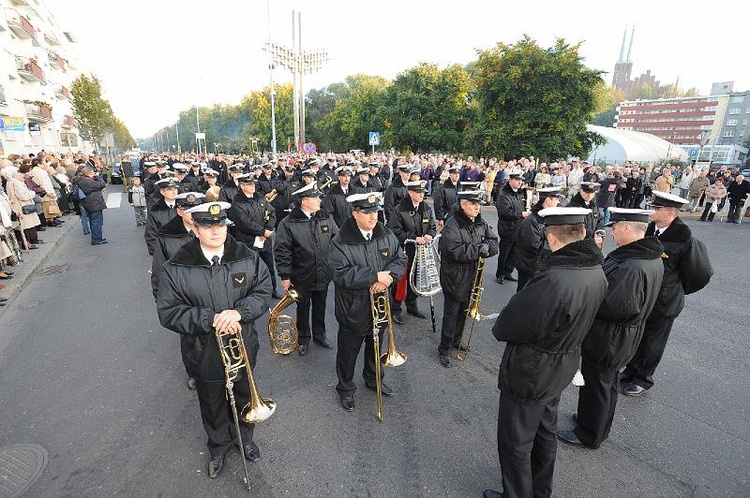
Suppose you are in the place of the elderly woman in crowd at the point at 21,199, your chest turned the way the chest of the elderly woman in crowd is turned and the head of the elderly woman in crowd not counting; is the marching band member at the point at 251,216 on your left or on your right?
on your right

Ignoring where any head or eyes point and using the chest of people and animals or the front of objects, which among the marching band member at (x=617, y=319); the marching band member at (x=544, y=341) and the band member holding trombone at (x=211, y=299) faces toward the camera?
the band member holding trombone

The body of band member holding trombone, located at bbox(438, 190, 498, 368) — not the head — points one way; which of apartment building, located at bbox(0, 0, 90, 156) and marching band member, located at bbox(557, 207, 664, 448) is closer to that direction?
the marching band member

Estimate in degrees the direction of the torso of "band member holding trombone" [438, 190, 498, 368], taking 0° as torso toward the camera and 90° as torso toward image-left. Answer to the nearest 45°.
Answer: approximately 315°

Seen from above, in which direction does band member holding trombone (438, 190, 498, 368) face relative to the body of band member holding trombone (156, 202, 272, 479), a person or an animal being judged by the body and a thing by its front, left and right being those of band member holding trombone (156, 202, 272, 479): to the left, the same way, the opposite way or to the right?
the same way

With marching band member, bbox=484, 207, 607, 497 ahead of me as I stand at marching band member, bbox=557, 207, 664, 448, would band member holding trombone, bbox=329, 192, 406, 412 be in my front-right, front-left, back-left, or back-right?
front-right

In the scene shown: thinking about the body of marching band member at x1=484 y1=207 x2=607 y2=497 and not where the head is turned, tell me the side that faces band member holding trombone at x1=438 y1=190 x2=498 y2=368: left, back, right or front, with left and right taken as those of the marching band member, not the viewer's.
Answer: front

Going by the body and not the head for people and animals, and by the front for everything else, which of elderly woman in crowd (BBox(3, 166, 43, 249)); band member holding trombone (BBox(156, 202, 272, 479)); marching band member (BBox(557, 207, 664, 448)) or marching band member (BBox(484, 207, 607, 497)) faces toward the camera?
the band member holding trombone

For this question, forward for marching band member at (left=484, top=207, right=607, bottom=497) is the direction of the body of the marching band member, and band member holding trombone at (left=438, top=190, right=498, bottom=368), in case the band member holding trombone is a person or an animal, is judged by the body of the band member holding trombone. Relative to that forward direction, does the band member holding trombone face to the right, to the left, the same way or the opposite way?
the opposite way

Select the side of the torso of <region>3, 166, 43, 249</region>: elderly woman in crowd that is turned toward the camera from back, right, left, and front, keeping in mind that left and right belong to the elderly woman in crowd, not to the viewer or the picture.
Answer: right

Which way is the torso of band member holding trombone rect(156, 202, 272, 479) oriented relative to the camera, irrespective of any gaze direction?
toward the camera

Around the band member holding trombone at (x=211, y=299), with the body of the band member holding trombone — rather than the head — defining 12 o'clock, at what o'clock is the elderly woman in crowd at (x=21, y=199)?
The elderly woman in crowd is roughly at 5 o'clock from the band member holding trombone.

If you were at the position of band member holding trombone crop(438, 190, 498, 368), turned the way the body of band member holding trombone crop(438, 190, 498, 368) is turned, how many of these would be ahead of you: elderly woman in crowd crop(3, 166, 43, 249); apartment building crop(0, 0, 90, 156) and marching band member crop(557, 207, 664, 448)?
1

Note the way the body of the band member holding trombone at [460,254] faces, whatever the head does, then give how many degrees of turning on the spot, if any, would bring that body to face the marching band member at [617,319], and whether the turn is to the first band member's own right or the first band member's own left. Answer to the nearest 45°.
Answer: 0° — they already face them

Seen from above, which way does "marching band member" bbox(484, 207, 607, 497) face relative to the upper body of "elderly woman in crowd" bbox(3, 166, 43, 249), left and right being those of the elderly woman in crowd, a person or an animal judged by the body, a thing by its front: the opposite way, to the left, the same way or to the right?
to the left

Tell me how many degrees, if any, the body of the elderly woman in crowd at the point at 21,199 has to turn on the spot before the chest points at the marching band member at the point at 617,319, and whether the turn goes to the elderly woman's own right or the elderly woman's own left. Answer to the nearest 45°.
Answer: approximately 90° to the elderly woman's own right

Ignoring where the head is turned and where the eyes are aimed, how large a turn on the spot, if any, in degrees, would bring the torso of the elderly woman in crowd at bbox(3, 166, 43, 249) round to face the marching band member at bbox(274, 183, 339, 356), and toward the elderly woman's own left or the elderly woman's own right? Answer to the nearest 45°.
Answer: approximately 90° to the elderly woman's own right

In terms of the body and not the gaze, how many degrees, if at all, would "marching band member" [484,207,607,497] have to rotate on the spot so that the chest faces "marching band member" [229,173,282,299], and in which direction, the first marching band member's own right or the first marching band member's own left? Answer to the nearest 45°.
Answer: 0° — they already face them

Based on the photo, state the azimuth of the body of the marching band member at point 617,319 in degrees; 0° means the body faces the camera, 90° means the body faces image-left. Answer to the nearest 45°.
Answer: approximately 135°

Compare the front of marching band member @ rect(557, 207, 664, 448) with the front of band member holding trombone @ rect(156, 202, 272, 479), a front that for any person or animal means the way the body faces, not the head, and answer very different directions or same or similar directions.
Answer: very different directions
